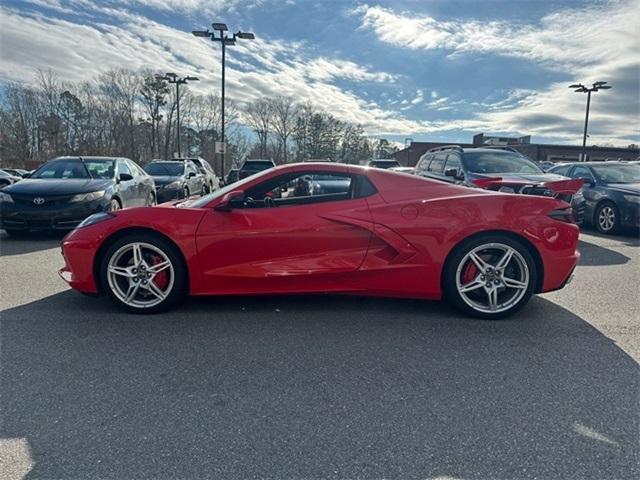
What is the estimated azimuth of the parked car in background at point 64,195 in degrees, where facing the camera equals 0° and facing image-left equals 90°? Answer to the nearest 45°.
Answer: approximately 45°

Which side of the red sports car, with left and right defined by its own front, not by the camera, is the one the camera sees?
left

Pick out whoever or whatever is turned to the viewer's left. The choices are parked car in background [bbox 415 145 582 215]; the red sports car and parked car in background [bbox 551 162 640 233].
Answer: the red sports car

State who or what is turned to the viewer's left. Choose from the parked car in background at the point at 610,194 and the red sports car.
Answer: the red sports car

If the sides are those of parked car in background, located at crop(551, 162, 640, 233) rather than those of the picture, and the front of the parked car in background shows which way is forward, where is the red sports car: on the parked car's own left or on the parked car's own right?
on the parked car's own right

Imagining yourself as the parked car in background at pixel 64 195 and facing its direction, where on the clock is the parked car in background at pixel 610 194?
the parked car in background at pixel 610 194 is roughly at 8 o'clock from the parked car in background at pixel 64 195.

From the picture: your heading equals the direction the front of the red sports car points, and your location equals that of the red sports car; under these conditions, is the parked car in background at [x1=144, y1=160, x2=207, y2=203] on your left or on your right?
on your right

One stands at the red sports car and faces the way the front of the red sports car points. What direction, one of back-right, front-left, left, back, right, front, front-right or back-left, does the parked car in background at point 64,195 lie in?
front-right

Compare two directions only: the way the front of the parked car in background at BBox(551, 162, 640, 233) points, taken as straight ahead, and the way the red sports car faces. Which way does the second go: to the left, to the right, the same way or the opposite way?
to the right
